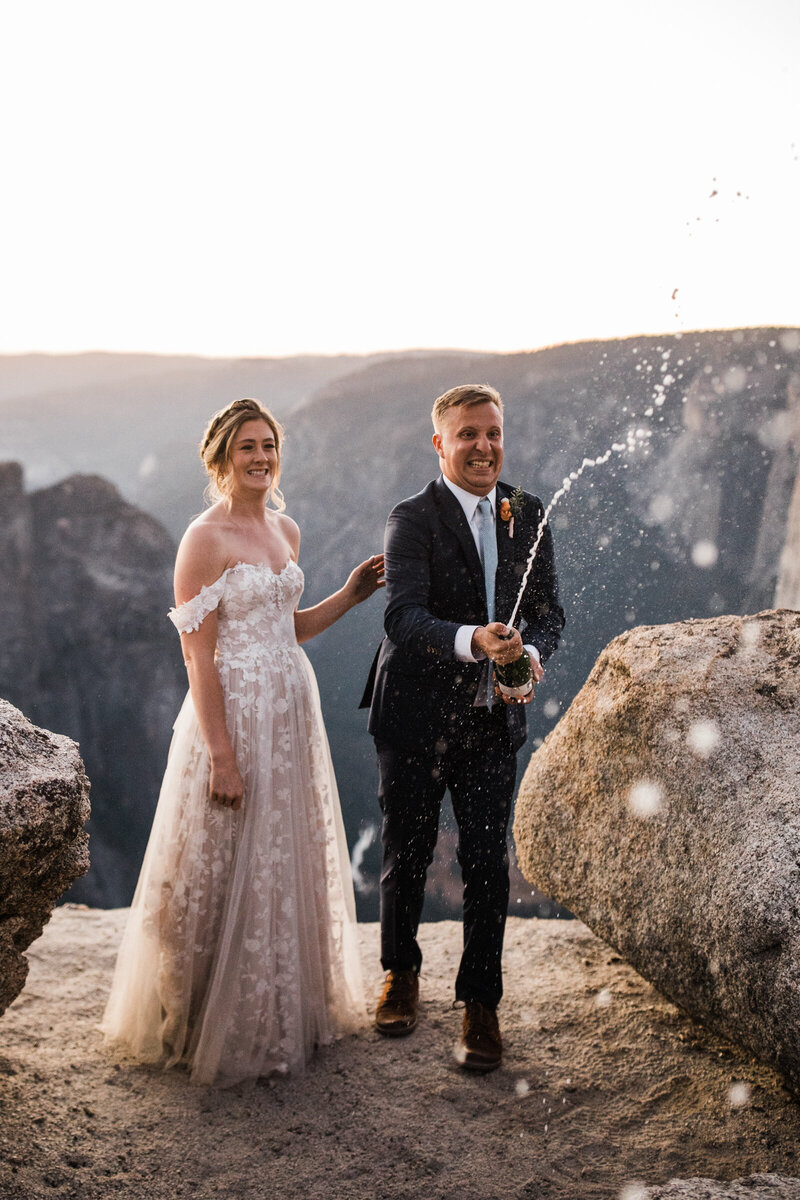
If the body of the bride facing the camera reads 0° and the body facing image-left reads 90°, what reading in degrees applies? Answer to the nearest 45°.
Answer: approximately 315°

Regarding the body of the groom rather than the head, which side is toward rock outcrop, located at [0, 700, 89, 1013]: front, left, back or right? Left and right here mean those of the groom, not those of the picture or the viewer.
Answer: right

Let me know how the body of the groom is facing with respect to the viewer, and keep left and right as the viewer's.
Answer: facing the viewer and to the right of the viewer

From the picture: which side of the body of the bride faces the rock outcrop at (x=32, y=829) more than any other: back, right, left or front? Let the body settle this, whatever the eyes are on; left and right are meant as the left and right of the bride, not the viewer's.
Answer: right

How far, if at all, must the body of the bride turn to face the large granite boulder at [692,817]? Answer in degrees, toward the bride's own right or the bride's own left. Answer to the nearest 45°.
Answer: approximately 45° to the bride's own left

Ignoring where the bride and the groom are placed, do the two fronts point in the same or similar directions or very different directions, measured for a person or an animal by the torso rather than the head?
same or similar directions

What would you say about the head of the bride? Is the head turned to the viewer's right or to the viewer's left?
to the viewer's right

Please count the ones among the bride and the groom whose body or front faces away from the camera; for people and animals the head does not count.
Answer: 0
